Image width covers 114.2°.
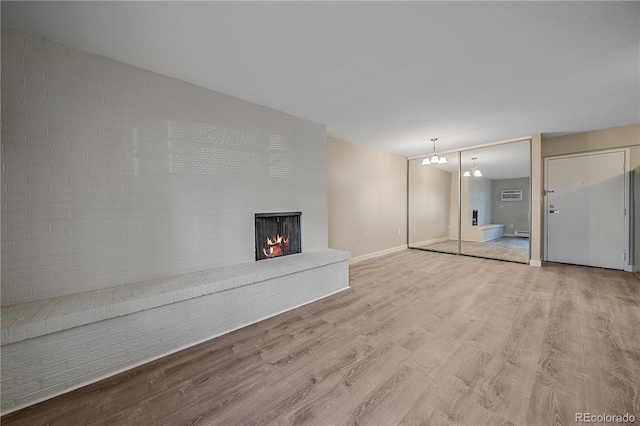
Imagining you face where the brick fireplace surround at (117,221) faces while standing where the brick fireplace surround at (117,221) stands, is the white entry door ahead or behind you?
ahead

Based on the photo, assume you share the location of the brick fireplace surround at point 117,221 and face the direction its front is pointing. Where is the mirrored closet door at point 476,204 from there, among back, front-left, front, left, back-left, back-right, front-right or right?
front-left

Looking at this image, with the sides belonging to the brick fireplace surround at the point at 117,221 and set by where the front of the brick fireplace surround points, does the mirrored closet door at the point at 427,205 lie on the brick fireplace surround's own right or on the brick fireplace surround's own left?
on the brick fireplace surround's own left

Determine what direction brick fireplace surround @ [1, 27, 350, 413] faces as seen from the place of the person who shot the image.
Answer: facing the viewer and to the right of the viewer
